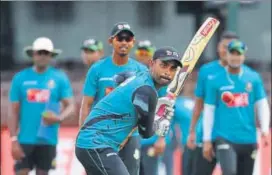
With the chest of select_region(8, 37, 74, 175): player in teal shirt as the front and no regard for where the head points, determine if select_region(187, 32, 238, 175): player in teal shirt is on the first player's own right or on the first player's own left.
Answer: on the first player's own left

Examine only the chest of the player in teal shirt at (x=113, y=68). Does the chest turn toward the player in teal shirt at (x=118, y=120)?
yes

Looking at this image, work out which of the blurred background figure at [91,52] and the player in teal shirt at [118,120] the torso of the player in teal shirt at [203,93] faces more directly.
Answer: the player in teal shirt

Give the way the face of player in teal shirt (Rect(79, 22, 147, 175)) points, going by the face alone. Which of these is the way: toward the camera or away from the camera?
toward the camera

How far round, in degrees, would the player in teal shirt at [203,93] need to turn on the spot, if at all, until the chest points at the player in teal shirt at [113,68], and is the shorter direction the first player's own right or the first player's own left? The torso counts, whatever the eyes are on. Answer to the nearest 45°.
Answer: approximately 90° to the first player's own right

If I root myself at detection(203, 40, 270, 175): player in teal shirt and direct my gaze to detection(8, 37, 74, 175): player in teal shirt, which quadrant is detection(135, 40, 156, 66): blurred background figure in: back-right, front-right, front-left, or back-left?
front-right

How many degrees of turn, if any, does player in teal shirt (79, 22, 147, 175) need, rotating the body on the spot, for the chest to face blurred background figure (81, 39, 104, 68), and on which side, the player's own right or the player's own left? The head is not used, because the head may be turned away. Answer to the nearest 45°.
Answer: approximately 180°

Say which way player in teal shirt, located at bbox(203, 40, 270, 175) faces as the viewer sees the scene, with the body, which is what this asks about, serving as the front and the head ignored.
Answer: toward the camera

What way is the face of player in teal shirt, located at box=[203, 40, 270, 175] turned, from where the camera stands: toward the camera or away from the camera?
toward the camera

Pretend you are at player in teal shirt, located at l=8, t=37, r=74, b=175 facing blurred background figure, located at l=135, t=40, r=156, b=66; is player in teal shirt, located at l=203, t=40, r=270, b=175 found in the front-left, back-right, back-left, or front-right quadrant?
front-right

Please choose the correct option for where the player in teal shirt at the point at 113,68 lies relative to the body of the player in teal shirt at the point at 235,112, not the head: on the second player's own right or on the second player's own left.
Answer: on the second player's own right
